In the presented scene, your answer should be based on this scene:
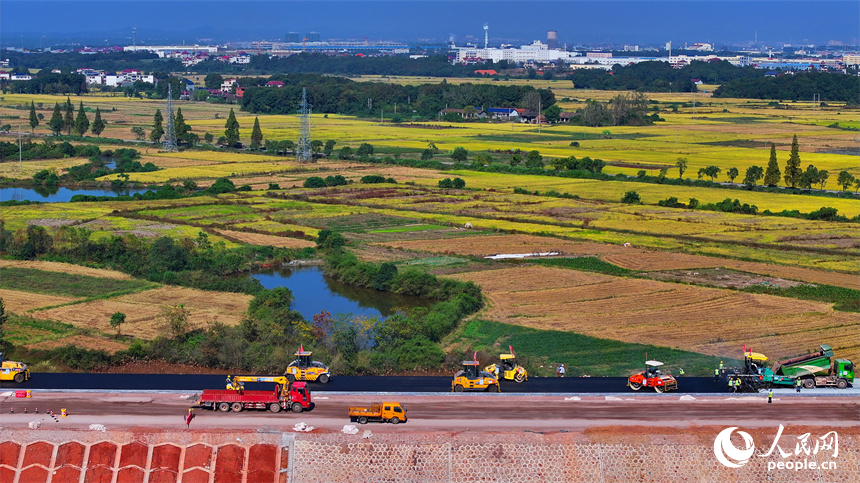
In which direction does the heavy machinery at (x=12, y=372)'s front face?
to the viewer's right

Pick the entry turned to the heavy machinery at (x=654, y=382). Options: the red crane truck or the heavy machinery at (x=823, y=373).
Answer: the red crane truck

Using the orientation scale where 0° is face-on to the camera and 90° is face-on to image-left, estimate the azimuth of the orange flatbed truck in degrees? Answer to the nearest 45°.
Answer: approximately 270°

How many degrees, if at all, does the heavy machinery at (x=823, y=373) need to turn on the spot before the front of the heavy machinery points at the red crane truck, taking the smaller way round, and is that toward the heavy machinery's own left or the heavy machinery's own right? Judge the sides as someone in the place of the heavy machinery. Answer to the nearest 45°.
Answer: approximately 135° to the heavy machinery's own right

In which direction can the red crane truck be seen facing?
to the viewer's right

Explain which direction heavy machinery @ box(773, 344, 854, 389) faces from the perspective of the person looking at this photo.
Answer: facing to the right of the viewer

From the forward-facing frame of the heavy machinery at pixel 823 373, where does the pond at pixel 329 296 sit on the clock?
The pond is roughly at 7 o'clock from the heavy machinery.

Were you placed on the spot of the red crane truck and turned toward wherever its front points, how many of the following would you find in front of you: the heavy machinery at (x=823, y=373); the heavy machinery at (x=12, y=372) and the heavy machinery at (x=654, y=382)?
2

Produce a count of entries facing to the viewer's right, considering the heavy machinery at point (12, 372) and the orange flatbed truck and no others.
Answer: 2
